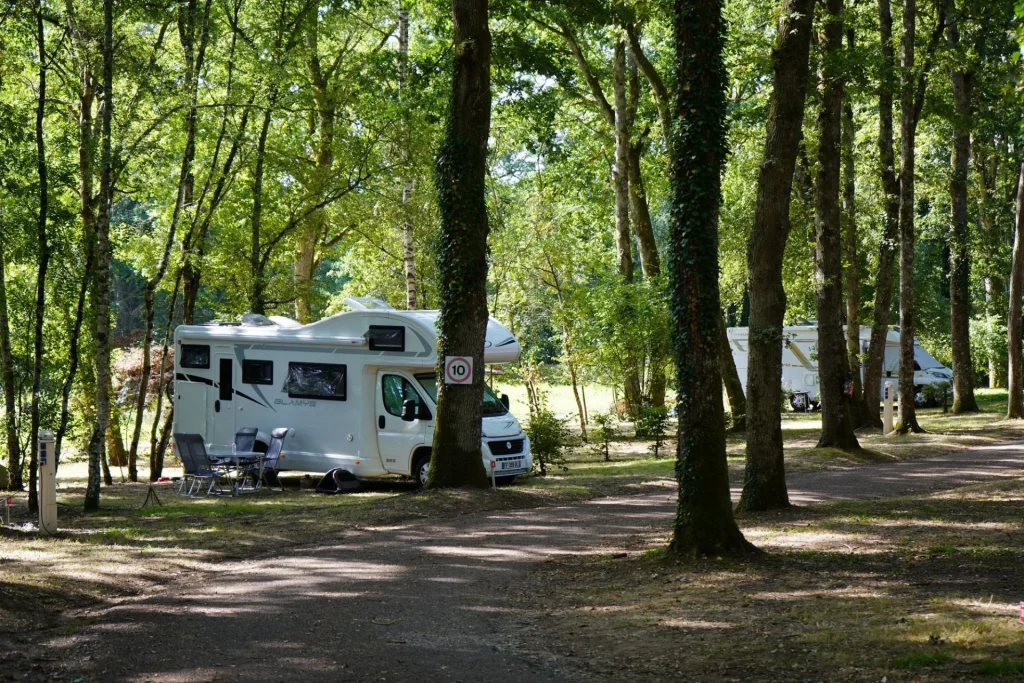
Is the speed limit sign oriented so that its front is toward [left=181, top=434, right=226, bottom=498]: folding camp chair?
no

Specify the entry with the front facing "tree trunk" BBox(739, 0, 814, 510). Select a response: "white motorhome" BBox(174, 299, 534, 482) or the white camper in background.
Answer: the white motorhome

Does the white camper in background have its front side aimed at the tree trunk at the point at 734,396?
no

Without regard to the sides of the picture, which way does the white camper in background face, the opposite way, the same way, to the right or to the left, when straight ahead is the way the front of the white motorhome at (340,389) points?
the same way

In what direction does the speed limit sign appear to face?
toward the camera

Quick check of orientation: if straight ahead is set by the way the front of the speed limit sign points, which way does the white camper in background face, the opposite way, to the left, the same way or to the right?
to the left

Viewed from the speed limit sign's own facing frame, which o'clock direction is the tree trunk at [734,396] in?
The tree trunk is roughly at 7 o'clock from the speed limit sign.

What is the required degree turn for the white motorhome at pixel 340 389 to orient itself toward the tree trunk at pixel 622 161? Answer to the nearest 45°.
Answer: approximately 90° to its left

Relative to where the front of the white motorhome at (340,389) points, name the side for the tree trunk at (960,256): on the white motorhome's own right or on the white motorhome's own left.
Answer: on the white motorhome's own left

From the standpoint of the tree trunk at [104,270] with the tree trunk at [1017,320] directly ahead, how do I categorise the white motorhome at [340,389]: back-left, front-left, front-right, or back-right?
front-left

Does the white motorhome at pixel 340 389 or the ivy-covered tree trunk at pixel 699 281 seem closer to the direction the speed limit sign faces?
the ivy-covered tree trunk

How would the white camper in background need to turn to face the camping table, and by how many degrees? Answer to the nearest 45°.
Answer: approximately 90° to its right

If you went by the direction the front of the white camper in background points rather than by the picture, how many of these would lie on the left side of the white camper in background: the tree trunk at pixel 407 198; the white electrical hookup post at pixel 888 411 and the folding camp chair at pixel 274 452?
0

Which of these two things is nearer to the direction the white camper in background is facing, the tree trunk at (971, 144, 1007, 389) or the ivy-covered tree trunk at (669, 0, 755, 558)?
the tree trunk

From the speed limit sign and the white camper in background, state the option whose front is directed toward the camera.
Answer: the speed limit sign

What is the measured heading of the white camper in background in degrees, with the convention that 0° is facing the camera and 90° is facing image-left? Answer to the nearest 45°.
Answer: approximately 270°

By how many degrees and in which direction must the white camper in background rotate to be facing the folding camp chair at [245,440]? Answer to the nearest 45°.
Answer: approximately 90° to its right

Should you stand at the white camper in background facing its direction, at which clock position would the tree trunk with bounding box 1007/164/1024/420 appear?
The tree trunk is roughly at 2 o'clock from the white camper in background.

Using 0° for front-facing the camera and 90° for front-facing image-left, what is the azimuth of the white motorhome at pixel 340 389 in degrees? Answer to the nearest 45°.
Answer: approximately 315°
